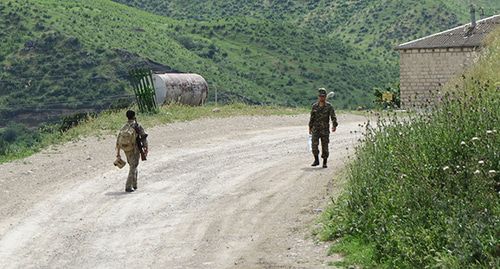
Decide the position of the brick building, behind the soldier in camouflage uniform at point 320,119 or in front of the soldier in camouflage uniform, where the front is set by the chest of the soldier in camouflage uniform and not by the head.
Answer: behind

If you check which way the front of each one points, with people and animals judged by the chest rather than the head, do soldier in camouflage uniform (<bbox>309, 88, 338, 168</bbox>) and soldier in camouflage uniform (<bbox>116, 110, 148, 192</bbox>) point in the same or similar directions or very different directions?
very different directions

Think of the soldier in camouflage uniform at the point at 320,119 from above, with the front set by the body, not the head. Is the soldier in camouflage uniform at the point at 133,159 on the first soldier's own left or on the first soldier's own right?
on the first soldier's own right

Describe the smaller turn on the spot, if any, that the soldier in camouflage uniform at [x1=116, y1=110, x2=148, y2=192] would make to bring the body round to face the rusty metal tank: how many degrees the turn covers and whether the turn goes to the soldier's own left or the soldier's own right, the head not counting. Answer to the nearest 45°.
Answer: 0° — they already face it

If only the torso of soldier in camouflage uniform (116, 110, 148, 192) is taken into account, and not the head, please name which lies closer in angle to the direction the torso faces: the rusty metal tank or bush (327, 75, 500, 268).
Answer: the rusty metal tank

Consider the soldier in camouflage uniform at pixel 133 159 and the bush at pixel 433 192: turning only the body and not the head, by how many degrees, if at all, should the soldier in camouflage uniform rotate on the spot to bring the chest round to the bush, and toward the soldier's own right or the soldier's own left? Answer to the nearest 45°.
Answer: approximately 135° to the soldier's own right

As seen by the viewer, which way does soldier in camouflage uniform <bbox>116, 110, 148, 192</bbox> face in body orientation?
away from the camera

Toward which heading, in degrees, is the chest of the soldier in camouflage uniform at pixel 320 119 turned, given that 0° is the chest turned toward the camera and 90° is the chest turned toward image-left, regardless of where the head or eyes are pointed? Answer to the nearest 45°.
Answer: approximately 0°

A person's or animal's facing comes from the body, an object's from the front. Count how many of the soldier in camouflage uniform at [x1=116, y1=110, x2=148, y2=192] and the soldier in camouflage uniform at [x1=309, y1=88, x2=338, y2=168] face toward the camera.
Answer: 1

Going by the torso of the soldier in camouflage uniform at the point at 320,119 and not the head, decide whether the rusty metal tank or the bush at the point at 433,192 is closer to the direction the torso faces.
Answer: the bush
